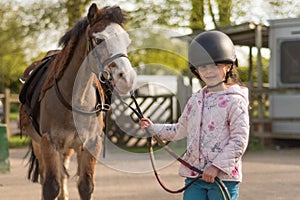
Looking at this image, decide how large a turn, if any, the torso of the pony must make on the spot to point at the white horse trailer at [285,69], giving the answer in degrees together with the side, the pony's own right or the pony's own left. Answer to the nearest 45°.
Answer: approximately 90° to the pony's own left

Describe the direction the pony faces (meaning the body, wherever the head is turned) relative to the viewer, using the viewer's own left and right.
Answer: facing the viewer and to the right of the viewer

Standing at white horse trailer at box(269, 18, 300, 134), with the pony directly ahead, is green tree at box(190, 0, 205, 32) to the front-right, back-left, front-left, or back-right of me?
back-right

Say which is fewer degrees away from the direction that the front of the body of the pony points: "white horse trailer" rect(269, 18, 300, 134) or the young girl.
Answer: the young girl

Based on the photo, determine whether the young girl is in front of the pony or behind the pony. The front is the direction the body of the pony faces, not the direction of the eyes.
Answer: in front

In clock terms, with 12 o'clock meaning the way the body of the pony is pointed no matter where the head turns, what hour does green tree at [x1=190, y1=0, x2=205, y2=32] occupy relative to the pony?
The green tree is roughly at 8 o'clock from the pony.

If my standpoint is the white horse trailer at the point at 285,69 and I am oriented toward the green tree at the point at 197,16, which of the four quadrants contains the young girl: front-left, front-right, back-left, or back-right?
back-left

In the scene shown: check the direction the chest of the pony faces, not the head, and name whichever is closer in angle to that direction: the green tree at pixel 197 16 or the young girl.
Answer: the young girl
